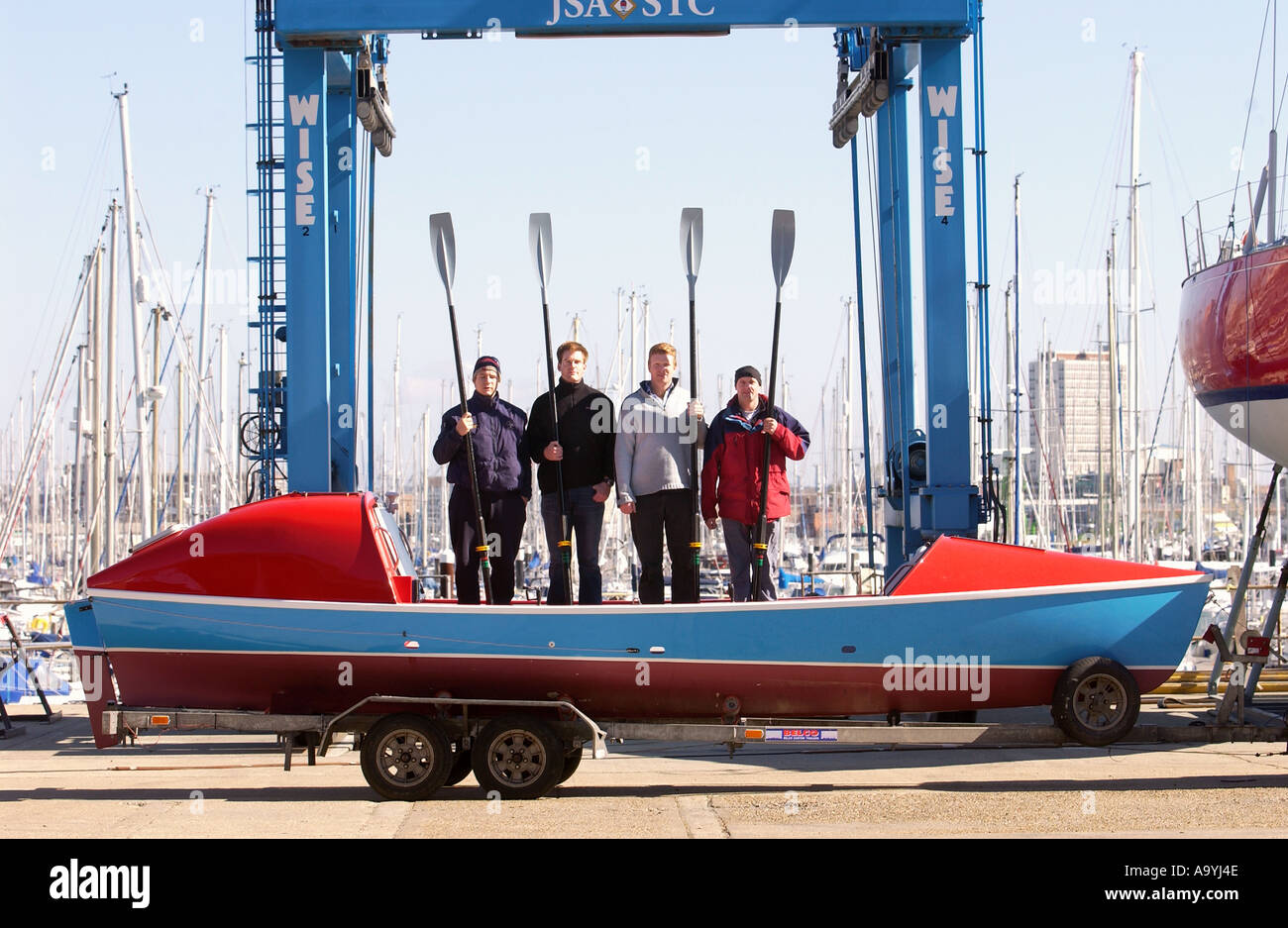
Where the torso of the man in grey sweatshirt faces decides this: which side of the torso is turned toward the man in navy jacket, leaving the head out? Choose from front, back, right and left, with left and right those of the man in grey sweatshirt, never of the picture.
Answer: right

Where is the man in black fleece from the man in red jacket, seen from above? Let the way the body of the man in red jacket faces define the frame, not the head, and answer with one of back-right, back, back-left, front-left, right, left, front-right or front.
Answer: right

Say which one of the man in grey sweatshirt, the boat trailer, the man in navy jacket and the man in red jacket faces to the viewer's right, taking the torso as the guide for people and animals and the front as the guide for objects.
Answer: the boat trailer

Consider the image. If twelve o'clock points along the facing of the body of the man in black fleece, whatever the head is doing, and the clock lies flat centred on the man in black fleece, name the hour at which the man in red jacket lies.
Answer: The man in red jacket is roughly at 9 o'clock from the man in black fleece.

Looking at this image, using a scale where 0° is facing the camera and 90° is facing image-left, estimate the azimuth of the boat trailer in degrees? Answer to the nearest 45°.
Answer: approximately 270°

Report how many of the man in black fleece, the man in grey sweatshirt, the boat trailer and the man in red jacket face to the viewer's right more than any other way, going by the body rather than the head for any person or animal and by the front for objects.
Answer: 1

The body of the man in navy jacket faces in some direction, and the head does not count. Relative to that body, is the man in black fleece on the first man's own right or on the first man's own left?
on the first man's own left

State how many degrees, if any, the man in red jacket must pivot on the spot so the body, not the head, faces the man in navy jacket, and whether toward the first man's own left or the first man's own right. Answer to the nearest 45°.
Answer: approximately 90° to the first man's own right

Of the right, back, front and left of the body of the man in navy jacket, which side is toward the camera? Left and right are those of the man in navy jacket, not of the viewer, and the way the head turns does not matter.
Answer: front
